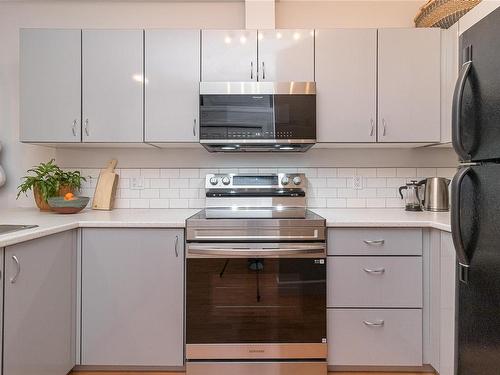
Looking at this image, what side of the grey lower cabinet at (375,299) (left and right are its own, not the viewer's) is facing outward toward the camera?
front

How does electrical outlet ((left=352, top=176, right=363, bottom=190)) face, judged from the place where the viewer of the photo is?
facing the viewer

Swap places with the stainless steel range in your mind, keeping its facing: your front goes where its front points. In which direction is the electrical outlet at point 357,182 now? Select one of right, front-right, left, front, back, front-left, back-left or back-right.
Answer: back-left

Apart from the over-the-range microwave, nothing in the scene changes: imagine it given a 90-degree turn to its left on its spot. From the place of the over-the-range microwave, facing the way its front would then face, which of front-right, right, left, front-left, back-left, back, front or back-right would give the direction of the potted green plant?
back

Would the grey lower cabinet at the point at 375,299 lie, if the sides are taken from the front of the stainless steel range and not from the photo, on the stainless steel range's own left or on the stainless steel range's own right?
on the stainless steel range's own left

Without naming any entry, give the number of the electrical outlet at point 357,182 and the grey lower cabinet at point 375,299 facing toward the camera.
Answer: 2

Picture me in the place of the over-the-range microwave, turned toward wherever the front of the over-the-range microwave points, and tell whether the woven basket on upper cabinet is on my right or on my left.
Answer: on my left

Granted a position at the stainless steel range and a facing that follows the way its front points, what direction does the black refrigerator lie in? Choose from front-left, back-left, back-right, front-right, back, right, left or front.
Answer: front-left
